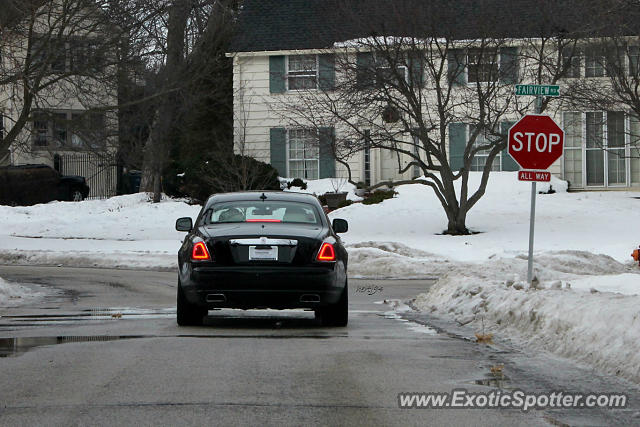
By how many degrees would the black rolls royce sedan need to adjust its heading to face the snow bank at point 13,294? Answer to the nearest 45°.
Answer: approximately 45° to its left

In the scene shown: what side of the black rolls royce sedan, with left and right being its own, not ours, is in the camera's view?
back

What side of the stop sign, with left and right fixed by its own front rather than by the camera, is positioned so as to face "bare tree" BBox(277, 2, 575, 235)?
back

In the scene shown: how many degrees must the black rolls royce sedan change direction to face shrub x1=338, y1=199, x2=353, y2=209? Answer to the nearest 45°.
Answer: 0° — it already faces it

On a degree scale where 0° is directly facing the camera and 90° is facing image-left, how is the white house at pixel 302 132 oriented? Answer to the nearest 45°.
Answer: approximately 0°

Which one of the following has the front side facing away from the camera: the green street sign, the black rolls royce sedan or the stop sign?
the black rolls royce sedan

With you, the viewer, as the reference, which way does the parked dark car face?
facing to the right of the viewer

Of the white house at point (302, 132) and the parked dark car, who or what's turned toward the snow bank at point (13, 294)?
the white house

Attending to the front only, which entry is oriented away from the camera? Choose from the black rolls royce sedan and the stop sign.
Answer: the black rolls royce sedan

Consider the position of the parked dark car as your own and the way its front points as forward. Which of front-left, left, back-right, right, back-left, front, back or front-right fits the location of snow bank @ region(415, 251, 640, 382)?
right

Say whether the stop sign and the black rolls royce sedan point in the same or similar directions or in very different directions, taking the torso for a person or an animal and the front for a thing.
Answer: very different directions

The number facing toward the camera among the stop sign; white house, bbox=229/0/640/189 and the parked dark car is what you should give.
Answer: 2

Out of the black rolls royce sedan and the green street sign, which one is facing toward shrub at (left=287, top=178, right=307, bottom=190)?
the black rolls royce sedan
